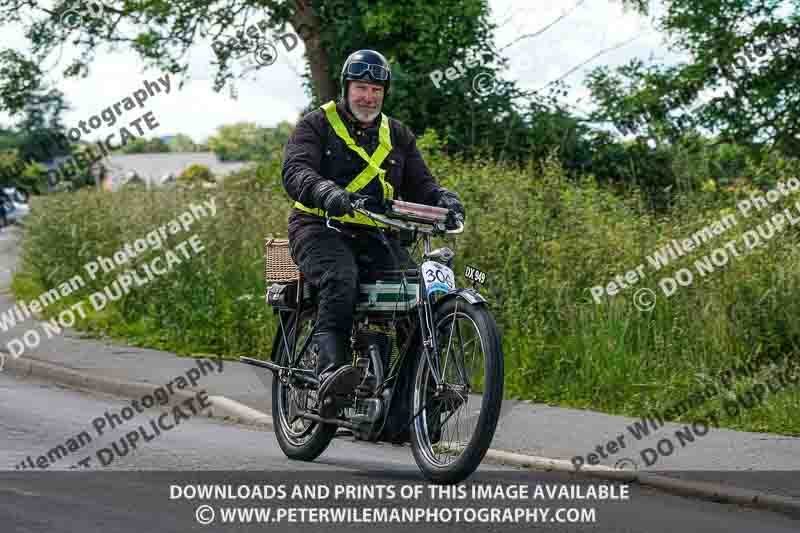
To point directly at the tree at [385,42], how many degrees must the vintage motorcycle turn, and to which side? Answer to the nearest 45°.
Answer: approximately 135° to its left

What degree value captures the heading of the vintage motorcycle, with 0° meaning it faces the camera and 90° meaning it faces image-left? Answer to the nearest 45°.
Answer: approximately 315°

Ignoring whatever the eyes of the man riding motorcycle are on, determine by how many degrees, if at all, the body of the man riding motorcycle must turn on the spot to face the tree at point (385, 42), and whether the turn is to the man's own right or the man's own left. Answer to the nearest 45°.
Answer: approximately 135° to the man's own left
